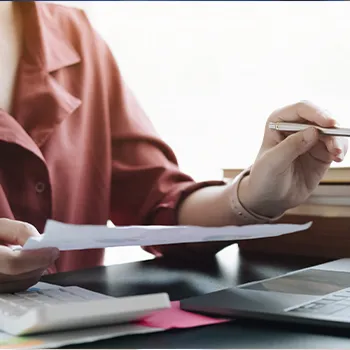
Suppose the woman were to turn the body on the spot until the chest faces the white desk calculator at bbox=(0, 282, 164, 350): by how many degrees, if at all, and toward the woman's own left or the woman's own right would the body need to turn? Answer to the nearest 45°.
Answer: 0° — they already face it

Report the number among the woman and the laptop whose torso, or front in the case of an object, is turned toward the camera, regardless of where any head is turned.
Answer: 1

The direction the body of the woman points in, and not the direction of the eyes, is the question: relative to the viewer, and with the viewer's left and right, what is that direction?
facing the viewer

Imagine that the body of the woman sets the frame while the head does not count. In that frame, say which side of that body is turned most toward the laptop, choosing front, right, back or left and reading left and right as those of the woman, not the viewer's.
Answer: front
